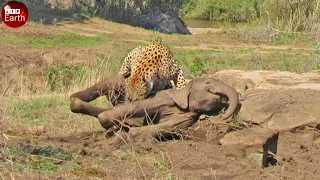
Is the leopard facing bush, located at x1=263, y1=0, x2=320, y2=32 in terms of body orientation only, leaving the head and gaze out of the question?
no

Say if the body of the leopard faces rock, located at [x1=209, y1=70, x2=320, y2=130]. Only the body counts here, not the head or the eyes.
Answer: no

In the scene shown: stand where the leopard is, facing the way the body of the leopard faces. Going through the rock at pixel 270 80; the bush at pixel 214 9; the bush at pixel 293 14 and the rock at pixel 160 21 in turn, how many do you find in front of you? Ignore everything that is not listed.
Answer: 0

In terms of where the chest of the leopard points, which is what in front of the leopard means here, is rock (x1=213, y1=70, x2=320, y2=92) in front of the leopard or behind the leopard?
behind

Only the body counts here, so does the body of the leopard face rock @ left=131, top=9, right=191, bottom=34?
no

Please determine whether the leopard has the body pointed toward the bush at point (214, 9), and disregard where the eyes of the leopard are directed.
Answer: no

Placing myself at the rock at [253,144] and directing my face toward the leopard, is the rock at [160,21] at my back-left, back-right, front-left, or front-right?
front-right

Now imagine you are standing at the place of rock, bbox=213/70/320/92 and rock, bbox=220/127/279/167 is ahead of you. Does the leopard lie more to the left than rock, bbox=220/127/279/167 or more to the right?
right
